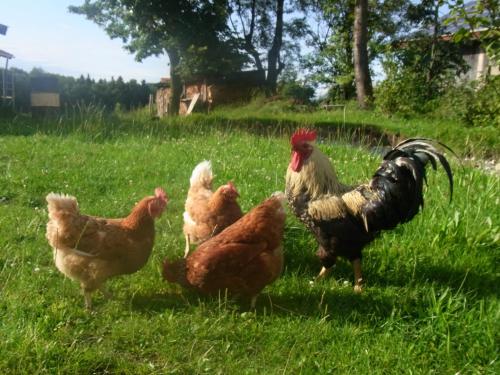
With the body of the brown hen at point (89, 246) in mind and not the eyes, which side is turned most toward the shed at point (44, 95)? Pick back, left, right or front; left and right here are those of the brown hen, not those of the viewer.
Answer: left

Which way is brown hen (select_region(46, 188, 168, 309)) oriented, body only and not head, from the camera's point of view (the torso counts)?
to the viewer's right

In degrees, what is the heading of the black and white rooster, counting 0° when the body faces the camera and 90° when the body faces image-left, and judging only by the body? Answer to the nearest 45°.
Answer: approximately 90°

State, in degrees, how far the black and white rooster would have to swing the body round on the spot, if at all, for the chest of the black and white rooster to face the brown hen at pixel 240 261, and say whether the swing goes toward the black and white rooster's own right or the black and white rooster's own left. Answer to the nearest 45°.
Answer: approximately 45° to the black and white rooster's own left

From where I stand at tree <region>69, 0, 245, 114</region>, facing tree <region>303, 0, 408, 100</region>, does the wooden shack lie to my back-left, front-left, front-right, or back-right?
front-left

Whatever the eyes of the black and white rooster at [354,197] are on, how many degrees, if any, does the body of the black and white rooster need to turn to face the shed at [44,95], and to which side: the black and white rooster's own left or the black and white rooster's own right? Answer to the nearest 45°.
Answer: approximately 45° to the black and white rooster's own right

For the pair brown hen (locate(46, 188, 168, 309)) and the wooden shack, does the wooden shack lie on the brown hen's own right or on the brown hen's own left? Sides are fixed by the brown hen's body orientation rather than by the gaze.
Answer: on the brown hen's own left

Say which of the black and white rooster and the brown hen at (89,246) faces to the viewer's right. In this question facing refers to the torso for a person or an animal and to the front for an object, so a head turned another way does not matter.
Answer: the brown hen

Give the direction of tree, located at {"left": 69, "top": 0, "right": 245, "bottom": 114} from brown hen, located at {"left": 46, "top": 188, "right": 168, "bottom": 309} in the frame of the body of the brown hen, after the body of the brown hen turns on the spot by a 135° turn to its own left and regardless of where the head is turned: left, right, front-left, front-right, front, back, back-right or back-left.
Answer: front-right

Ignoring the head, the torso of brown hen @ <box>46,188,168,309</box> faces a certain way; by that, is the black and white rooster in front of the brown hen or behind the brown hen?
in front

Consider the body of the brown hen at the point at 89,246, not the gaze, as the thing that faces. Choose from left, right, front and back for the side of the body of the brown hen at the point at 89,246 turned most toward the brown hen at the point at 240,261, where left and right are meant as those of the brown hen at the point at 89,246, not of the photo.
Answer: front
